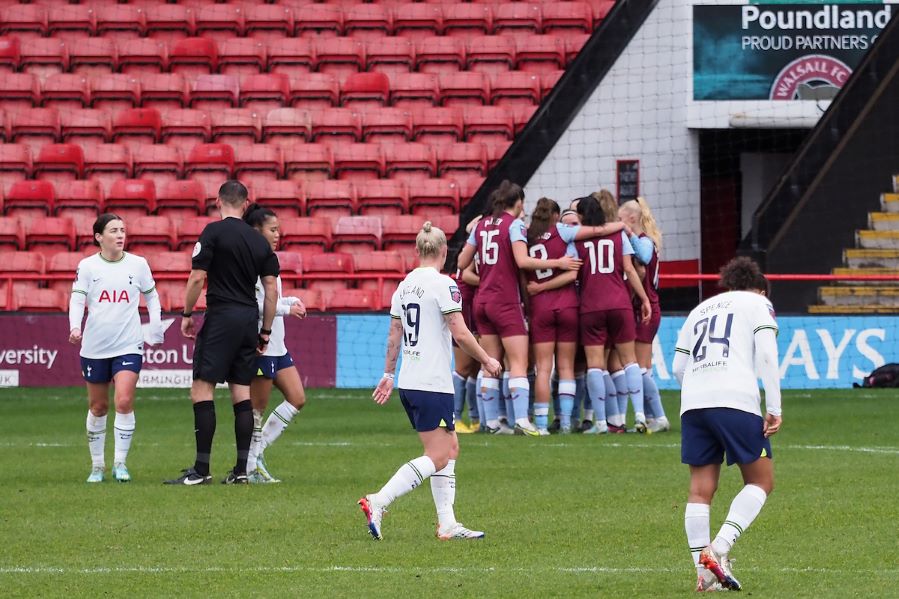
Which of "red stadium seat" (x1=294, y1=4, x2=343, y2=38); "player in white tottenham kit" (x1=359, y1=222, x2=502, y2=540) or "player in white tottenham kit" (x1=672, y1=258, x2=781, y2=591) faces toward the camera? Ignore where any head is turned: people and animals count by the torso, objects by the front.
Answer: the red stadium seat

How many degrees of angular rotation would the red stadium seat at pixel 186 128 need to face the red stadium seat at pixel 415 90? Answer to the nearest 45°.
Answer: approximately 90° to its left

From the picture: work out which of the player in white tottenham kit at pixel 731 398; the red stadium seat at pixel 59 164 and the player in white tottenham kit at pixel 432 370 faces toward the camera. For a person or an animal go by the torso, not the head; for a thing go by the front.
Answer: the red stadium seat

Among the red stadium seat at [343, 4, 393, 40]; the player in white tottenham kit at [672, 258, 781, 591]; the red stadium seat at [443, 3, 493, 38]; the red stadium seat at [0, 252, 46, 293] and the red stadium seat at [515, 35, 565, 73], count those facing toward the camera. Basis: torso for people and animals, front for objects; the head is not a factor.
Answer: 4

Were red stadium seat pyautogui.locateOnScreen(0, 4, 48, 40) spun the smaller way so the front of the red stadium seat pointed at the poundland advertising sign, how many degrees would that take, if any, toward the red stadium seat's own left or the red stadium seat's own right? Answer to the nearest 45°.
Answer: approximately 45° to the red stadium seat's own left

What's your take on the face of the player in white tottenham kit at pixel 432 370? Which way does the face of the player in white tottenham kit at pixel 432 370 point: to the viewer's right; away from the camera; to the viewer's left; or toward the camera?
away from the camera

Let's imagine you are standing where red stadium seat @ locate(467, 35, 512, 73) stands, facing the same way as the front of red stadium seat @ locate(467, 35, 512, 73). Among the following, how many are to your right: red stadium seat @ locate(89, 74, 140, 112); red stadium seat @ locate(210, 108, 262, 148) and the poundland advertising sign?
2

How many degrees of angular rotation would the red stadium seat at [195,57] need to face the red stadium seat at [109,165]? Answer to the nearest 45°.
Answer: approximately 45° to its right

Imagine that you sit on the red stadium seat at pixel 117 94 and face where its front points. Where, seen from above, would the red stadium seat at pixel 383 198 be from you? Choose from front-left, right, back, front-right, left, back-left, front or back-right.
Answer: front-left

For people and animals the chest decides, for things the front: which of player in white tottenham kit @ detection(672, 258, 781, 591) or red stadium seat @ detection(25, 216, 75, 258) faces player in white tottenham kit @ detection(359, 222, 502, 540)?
the red stadium seat

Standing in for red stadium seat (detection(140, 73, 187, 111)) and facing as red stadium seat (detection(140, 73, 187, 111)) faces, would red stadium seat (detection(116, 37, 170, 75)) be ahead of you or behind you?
behind

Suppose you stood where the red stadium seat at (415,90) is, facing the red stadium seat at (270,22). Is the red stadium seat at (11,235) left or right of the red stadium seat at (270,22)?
left

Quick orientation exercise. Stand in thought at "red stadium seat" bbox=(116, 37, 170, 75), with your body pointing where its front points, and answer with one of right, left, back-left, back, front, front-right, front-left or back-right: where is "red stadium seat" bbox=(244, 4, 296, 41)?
left
